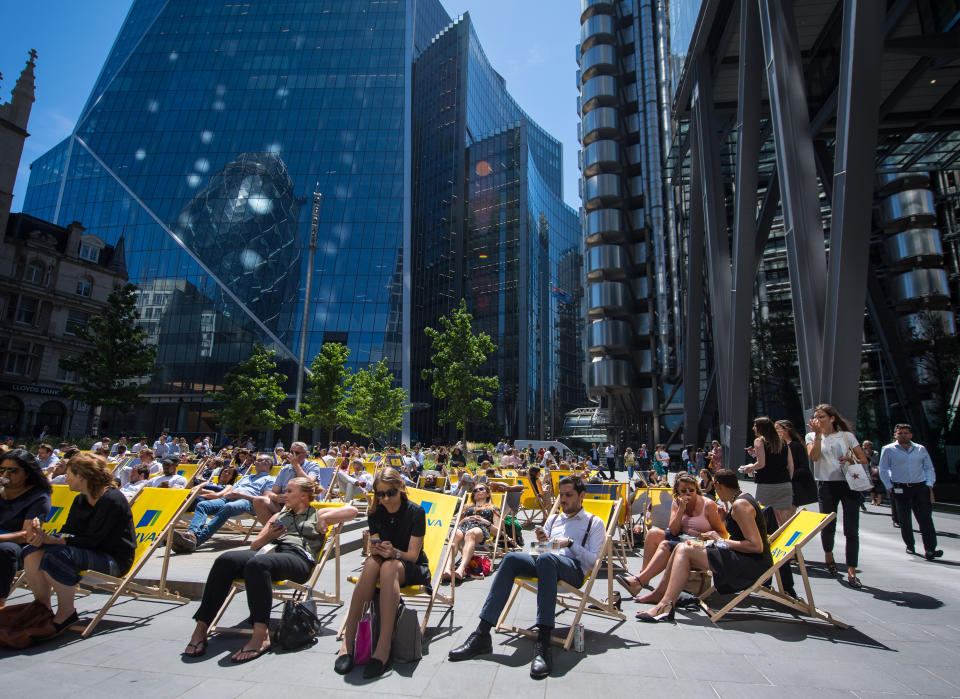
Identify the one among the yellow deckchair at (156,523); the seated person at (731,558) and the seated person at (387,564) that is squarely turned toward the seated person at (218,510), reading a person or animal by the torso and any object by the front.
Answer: the seated person at (731,558)

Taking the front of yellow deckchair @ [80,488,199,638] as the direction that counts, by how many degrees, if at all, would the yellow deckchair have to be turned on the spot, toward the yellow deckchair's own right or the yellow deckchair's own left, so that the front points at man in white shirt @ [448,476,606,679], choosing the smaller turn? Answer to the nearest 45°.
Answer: approximately 90° to the yellow deckchair's own left

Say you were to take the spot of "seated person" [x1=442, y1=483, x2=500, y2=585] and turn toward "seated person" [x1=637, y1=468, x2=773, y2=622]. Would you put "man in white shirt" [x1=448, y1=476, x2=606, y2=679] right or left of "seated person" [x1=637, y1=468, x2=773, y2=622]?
right

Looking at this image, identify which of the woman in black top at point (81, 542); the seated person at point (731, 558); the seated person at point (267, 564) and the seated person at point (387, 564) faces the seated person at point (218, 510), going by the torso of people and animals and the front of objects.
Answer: the seated person at point (731, 558)

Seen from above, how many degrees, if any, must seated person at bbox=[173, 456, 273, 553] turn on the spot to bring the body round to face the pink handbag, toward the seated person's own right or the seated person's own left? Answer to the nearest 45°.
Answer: approximately 45° to the seated person's own left

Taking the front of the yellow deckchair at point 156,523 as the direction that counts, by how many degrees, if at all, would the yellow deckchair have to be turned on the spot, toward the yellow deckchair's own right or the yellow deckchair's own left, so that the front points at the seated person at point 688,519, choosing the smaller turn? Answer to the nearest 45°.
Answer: approximately 90° to the yellow deckchair's own left

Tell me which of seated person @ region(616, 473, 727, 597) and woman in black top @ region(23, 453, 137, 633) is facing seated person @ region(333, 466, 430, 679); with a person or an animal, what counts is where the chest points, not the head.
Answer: seated person @ region(616, 473, 727, 597)
